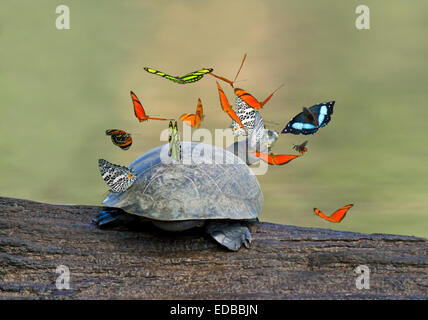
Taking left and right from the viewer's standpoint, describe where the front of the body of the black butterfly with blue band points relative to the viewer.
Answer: facing away from the viewer and to the left of the viewer
